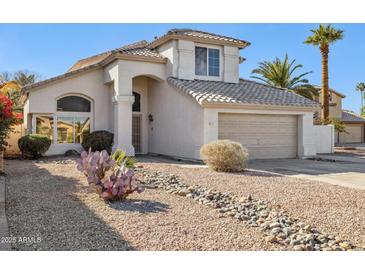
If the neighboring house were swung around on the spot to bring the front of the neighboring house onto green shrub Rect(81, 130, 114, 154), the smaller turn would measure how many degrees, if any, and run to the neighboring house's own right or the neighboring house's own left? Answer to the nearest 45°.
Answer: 0° — it already faces it

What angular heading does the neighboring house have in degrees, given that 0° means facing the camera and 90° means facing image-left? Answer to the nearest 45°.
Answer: approximately 0°

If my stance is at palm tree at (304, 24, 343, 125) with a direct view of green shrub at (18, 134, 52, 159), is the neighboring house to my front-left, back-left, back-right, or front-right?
back-right

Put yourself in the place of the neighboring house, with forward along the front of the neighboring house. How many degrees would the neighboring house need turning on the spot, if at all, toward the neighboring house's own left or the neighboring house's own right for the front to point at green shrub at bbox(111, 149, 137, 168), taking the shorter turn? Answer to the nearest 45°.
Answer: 0° — it already faces it
